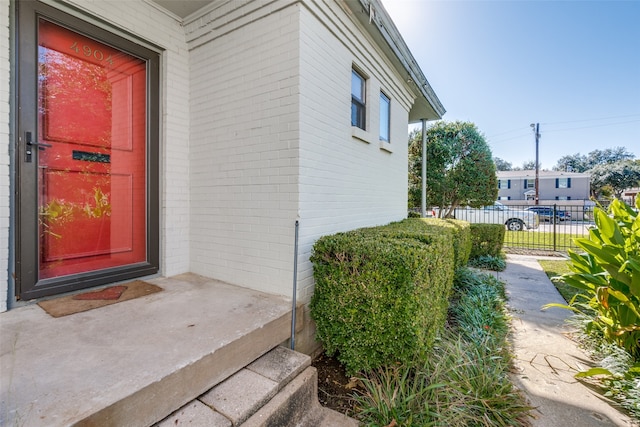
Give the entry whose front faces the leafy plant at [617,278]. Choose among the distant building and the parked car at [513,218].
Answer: the distant building

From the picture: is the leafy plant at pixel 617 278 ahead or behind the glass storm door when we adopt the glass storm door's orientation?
ahead

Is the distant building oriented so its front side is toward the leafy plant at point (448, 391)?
yes

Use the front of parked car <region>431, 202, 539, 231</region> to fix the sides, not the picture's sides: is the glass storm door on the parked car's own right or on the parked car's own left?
on the parked car's own right

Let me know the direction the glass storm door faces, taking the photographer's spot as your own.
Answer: facing the viewer and to the right of the viewer

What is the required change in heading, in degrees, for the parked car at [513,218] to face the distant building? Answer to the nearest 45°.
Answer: approximately 90° to its left

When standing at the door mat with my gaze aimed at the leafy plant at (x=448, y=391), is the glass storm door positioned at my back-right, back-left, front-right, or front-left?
back-left

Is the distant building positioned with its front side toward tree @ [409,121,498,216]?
yes

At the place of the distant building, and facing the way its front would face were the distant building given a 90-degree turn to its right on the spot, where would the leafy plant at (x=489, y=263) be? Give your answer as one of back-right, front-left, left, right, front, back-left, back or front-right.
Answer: left

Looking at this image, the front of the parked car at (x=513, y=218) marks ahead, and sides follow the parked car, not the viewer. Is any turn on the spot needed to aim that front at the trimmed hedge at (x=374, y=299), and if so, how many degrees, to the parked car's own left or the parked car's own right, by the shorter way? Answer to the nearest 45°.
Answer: approximately 90° to the parked car's own right

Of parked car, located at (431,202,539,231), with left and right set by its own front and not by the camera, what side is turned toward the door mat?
right

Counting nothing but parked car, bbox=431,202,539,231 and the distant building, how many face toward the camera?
1

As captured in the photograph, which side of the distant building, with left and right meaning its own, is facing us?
front

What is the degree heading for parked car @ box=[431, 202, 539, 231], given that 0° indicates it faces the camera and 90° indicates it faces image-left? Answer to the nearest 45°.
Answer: approximately 270°

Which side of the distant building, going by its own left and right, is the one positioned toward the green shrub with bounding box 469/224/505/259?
front

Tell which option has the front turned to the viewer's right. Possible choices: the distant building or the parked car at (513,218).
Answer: the parked car

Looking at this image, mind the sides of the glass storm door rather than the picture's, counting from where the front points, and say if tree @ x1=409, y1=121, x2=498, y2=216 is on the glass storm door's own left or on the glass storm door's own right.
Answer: on the glass storm door's own left

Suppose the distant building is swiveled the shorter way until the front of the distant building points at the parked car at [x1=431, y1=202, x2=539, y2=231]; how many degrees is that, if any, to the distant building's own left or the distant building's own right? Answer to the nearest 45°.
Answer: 0° — it already faces it

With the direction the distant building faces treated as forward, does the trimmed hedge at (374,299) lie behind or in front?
in front

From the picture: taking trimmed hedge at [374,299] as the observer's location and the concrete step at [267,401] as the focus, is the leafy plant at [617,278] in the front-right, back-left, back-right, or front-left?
back-left
